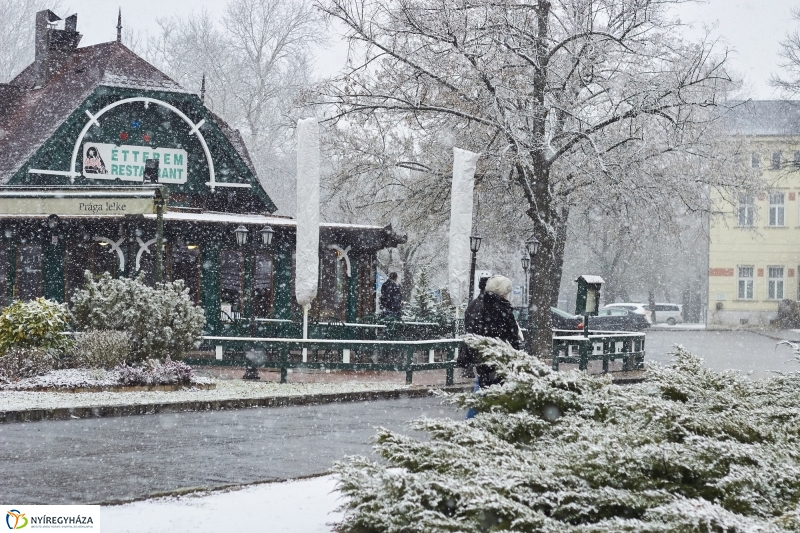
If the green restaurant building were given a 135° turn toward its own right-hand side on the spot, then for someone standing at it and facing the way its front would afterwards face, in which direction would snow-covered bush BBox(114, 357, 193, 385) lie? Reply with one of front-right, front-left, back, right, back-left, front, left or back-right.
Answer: back-left

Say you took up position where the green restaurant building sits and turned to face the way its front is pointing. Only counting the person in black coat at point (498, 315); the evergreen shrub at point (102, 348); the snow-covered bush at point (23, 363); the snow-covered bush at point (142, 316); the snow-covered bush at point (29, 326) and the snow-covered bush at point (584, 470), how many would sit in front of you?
6

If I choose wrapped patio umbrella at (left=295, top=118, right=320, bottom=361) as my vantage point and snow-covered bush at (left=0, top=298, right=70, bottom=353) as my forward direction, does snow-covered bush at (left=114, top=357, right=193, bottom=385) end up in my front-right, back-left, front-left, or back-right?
front-left

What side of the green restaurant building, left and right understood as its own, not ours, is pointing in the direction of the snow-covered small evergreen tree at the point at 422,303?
left

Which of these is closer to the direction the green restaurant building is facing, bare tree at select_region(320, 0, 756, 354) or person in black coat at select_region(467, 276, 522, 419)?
the person in black coat

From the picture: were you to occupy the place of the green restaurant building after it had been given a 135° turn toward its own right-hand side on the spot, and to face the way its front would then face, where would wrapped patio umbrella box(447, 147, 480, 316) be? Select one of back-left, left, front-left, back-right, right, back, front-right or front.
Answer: back

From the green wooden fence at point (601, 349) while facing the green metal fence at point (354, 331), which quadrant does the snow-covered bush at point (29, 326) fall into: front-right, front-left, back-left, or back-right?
front-left

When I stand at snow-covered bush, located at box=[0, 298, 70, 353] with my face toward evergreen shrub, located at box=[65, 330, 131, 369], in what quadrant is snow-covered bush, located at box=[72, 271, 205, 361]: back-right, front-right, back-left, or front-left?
front-left

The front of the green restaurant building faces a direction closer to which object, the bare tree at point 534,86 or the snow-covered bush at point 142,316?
the snow-covered bush

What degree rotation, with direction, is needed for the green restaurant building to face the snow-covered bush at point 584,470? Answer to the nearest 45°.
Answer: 0° — it already faces it

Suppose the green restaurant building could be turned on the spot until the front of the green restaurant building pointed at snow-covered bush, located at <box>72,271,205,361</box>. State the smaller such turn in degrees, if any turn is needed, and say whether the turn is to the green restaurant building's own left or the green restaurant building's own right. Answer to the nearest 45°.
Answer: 0° — it already faces it

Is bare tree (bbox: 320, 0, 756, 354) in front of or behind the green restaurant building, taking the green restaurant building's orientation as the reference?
in front

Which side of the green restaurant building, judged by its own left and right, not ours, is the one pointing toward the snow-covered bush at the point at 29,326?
front

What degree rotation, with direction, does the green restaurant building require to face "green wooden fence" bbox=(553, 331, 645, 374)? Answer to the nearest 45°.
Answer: approximately 45° to its left

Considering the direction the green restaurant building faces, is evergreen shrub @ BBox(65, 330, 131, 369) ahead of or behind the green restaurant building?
ahead

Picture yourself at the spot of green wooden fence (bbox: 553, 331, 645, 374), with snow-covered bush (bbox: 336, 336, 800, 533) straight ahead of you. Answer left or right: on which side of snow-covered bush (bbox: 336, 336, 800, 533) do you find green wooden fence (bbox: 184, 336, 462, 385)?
right

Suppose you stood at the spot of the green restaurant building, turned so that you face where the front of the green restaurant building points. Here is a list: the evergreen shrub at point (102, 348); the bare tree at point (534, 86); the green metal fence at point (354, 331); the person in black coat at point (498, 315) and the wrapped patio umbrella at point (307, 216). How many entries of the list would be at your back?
0

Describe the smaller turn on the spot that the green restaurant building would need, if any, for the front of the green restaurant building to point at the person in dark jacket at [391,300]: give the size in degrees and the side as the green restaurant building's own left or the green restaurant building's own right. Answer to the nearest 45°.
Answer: approximately 90° to the green restaurant building's own left

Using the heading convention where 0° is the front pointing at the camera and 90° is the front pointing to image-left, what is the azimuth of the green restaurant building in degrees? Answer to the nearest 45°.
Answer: approximately 0°

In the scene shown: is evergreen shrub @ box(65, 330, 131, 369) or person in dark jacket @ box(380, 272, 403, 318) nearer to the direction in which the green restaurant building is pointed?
the evergreen shrub
